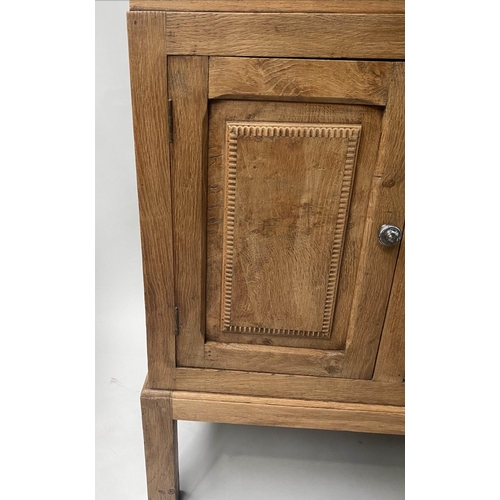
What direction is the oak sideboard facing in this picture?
toward the camera
